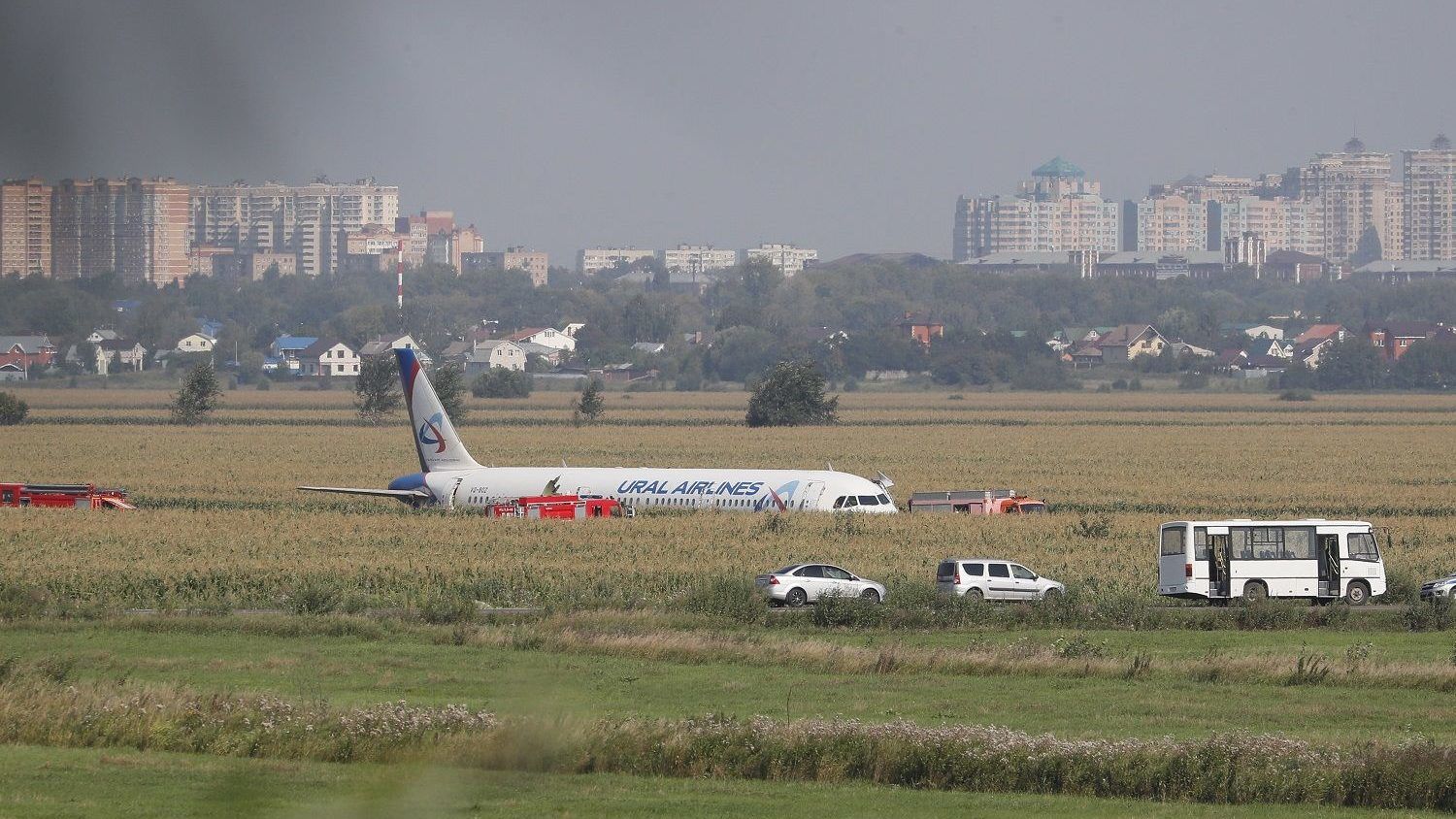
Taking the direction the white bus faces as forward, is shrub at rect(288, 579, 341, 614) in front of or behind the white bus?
behind

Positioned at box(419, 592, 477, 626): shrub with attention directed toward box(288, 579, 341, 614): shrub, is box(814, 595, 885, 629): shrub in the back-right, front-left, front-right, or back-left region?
back-right

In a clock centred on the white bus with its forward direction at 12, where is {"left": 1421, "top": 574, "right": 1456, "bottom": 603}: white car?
The white car is roughly at 12 o'clock from the white bus.

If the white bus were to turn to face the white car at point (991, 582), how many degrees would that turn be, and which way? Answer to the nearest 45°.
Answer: approximately 180°

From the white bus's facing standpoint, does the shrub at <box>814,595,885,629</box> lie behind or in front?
behind

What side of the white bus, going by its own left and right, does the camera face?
right

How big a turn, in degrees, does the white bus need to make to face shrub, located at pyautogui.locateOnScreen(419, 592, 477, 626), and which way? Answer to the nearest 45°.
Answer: approximately 135° to its right

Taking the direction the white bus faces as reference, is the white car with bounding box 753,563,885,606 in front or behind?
behind

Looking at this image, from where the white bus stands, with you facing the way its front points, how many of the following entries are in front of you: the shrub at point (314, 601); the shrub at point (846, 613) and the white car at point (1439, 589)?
1
